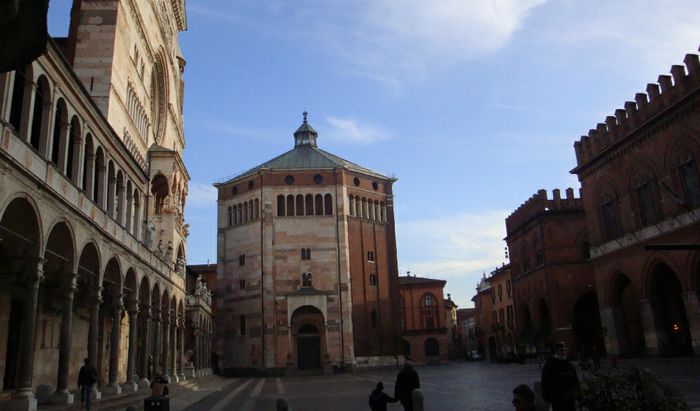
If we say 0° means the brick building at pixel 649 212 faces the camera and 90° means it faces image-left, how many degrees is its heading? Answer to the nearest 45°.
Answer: approximately 45°

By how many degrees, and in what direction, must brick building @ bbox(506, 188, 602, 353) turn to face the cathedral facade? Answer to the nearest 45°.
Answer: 0° — it already faces it

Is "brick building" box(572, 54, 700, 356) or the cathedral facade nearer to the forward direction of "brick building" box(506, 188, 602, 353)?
the cathedral facade

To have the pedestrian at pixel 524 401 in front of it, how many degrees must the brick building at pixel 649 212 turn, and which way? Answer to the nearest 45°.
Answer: approximately 45° to its left

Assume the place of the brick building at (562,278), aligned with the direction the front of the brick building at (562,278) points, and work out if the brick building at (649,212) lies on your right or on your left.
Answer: on your left

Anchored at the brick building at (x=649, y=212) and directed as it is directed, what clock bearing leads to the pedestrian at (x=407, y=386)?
The pedestrian is roughly at 11 o'clock from the brick building.

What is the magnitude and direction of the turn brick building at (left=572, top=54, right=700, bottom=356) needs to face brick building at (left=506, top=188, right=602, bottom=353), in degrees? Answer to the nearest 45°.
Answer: approximately 90° to its right
